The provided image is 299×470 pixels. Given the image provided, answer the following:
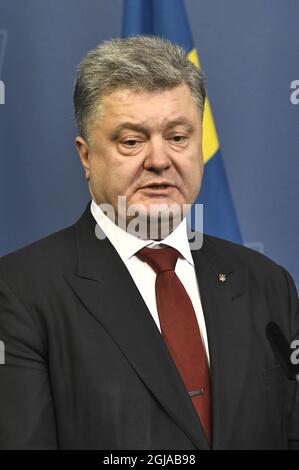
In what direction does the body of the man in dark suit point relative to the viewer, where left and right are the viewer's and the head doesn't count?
facing the viewer and to the right of the viewer

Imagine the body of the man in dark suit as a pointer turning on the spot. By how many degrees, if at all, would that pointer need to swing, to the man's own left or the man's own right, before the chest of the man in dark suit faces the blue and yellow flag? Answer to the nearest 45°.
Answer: approximately 135° to the man's own left
